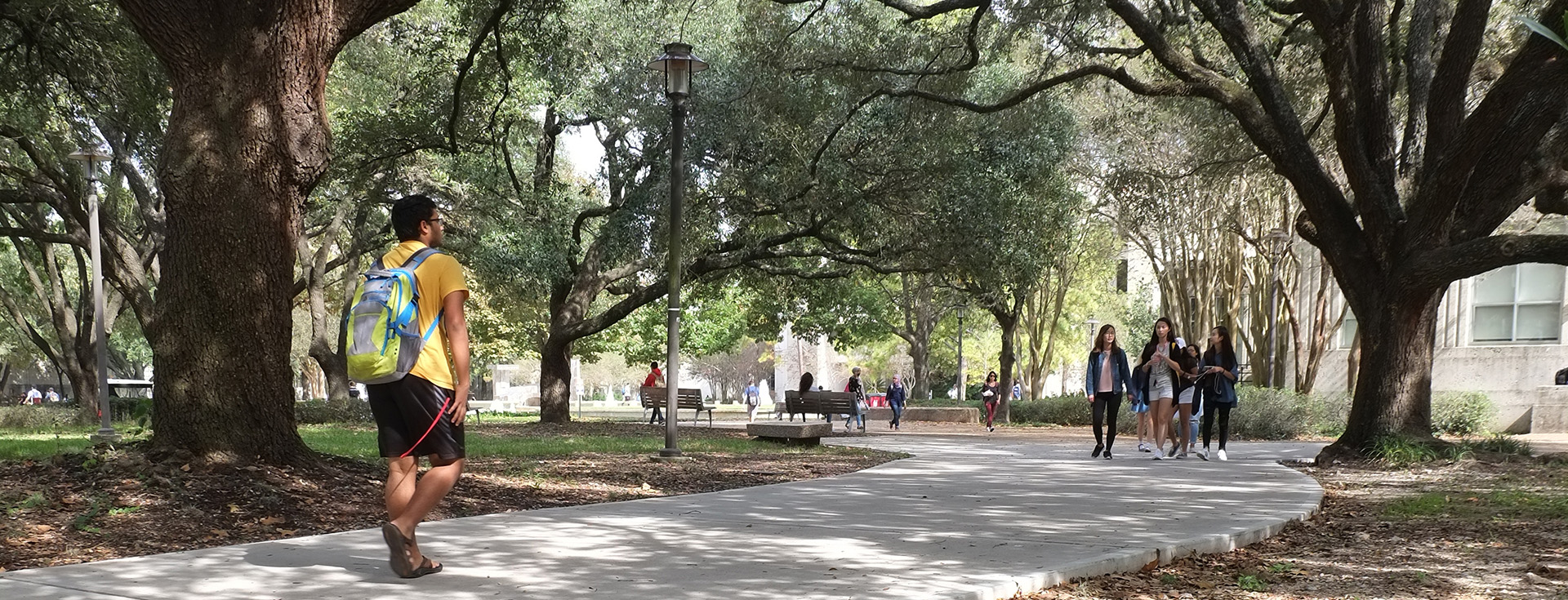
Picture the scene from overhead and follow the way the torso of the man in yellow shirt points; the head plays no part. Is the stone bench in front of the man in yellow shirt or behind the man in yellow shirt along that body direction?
in front

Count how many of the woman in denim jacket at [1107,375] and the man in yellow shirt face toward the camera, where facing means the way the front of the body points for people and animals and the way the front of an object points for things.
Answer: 1

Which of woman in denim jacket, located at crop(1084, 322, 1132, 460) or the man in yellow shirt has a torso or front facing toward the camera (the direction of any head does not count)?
the woman in denim jacket

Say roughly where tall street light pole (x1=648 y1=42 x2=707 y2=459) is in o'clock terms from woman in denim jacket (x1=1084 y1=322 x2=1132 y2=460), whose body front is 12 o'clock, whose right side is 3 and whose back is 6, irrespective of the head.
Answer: The tall street light pole is roughly at 2 o'clock from the woman in denim jacket.

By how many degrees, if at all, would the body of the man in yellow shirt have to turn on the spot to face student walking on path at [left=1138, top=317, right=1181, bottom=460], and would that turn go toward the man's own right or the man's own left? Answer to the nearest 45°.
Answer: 0° — they already face them

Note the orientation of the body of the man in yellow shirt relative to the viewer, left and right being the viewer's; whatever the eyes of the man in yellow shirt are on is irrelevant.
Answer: facing away from the viewer and to the right of the viewer

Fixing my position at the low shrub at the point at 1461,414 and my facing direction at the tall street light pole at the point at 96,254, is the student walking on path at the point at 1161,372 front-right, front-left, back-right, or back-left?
front-left

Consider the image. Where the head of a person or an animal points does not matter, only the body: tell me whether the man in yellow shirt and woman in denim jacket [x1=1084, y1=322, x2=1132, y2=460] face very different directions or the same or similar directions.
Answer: very different directions

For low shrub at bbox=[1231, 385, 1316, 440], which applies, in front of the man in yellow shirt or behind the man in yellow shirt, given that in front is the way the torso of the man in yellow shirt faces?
in front

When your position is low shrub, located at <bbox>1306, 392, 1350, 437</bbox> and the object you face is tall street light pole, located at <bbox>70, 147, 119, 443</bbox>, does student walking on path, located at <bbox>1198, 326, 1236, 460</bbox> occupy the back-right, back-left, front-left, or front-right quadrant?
front-left

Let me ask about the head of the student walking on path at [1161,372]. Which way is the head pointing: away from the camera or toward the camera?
toward the camera

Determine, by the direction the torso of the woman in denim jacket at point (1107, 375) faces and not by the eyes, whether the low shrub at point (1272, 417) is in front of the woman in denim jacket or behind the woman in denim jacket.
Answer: behind

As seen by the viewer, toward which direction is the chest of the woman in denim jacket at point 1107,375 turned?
toward the camera

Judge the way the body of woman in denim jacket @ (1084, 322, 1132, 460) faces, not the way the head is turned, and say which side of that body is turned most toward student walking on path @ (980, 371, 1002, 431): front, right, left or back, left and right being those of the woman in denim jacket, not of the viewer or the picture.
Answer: back

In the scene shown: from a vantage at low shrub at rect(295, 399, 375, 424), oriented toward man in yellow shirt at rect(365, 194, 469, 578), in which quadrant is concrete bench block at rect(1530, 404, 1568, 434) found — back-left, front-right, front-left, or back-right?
front-left
